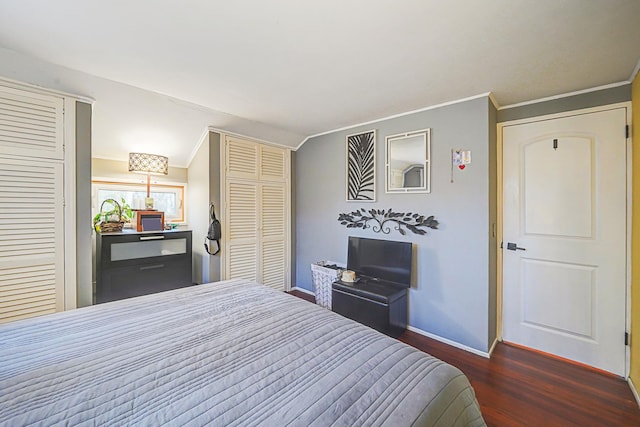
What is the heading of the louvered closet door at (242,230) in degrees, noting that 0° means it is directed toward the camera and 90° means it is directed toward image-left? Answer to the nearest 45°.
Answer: approximately 315°

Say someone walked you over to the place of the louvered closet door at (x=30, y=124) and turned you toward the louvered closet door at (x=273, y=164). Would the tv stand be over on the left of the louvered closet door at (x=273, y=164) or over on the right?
right

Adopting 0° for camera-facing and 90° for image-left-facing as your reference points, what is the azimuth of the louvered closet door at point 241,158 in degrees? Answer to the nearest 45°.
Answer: approximately 315°

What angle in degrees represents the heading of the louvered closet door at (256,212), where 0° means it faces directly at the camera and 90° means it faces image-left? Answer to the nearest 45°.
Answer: approximately 315°

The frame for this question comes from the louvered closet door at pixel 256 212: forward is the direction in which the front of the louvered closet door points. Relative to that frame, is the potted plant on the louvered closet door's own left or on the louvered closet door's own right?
on the louvered closet door's own right

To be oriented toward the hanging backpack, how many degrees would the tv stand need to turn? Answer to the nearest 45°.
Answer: approximately 45° to its right

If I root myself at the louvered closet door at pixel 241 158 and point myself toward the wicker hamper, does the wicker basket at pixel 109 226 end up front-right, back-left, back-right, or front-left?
back-right
